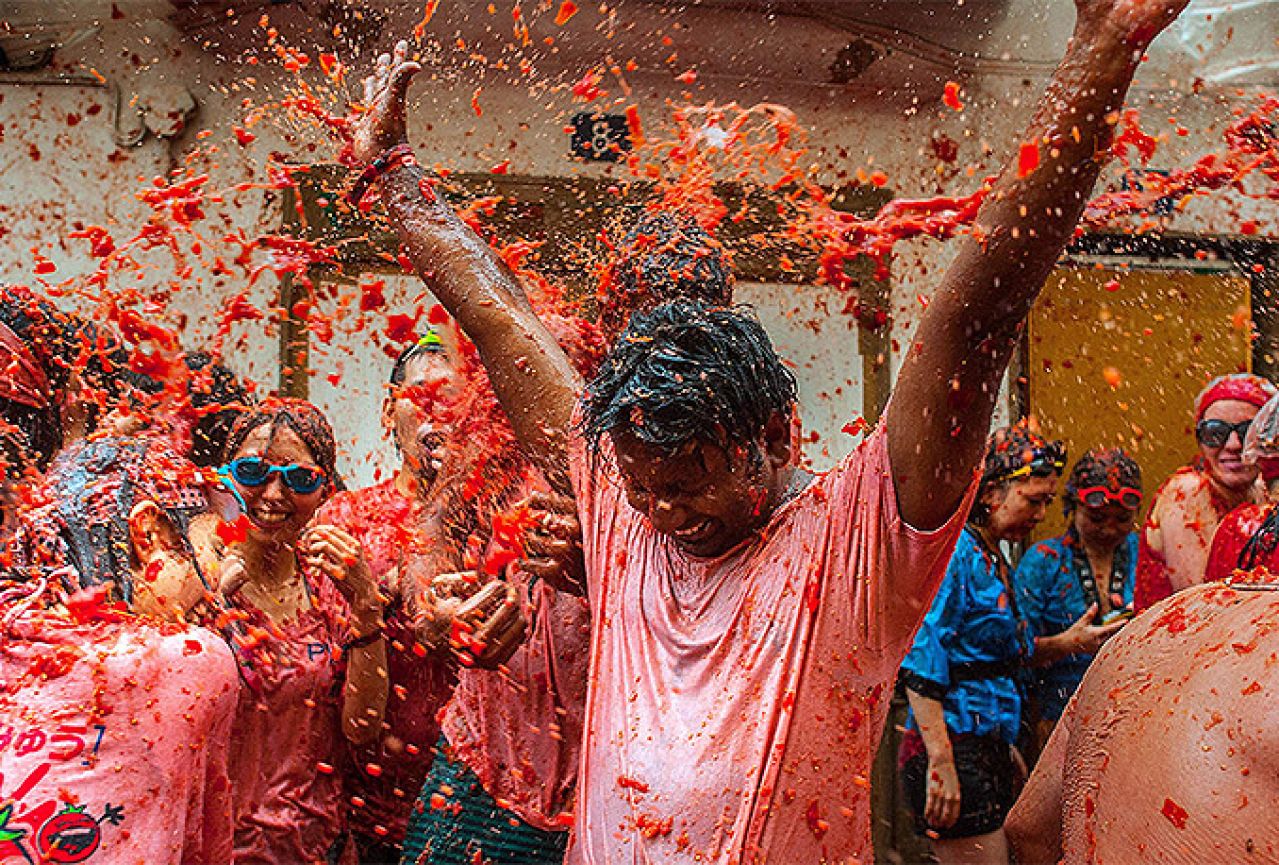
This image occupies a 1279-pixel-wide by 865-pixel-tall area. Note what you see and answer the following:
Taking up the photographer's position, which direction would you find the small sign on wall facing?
facing the viewer

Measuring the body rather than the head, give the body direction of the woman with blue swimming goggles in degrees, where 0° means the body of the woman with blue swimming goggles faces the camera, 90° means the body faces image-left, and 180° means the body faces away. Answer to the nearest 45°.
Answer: approximately 0°

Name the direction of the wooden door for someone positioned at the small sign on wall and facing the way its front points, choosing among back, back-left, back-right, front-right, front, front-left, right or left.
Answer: left

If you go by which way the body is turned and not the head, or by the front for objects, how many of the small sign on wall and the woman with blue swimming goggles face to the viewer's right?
0
